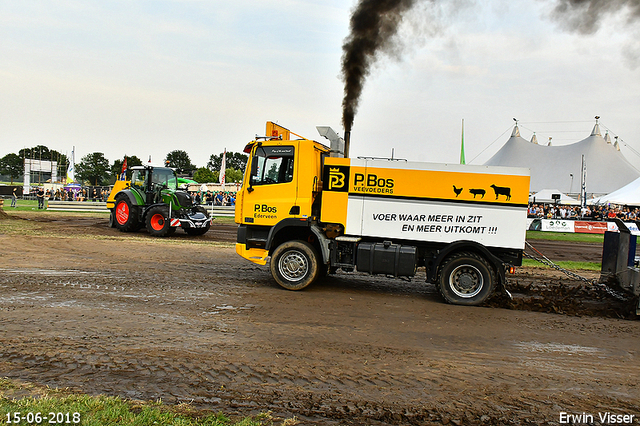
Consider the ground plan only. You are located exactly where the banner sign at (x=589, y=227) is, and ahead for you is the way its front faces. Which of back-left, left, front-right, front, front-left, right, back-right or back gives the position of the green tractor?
front-right

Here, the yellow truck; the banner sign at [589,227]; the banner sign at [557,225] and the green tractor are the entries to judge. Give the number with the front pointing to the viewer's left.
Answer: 1

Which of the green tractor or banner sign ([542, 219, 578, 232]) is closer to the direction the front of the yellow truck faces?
the green tractor

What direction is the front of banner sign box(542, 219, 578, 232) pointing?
toward the camera

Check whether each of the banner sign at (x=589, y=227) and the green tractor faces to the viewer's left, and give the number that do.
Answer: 0

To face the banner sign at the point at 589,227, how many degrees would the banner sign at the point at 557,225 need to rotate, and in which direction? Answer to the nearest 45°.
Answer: approximately 135° to its left

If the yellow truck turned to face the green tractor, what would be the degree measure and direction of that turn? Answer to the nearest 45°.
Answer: approximately 45° to its right

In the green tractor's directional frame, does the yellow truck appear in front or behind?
in front

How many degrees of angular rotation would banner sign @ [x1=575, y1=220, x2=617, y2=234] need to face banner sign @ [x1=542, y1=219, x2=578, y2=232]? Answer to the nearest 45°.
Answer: approximately 45° to its right

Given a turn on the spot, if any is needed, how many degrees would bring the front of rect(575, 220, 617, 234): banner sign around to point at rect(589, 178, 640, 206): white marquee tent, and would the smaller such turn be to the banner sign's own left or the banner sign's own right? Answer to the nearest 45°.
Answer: approximately 180°

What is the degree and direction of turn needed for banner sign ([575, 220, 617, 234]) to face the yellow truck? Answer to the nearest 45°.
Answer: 0° — it already faces it

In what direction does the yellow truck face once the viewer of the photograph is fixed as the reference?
facing to the left of the viewer

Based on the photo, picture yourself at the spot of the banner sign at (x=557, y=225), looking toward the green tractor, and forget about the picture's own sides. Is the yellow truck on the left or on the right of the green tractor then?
left

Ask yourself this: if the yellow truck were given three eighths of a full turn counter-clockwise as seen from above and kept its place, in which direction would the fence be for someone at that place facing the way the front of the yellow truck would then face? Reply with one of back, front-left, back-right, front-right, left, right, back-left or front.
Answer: back

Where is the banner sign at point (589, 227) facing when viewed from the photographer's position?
facing the viewer

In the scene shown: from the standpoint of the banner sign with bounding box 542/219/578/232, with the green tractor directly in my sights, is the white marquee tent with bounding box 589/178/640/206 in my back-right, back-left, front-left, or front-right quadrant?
back-right

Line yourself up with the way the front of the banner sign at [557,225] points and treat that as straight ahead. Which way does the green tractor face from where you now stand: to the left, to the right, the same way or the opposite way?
to the left

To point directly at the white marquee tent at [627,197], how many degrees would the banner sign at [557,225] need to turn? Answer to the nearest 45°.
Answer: approximately 180°
